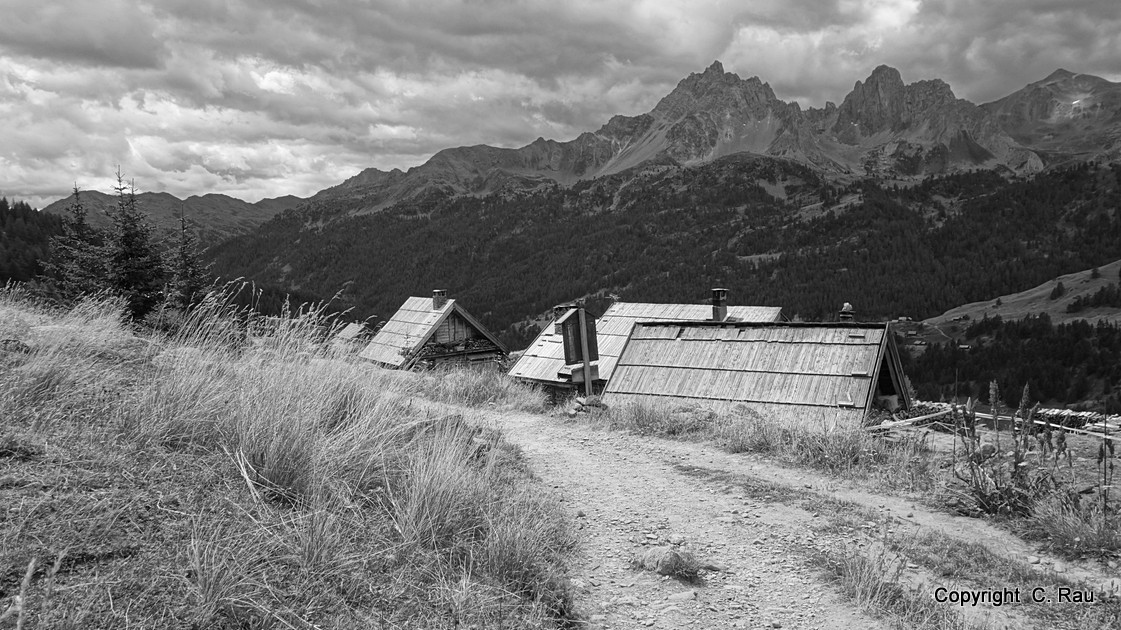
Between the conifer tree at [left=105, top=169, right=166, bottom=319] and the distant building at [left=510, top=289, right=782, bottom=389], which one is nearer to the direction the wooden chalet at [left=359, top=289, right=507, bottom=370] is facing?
the distant building

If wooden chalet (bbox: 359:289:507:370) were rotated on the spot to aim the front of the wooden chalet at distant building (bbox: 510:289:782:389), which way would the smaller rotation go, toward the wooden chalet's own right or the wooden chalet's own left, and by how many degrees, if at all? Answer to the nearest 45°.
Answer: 0° — it already faces it

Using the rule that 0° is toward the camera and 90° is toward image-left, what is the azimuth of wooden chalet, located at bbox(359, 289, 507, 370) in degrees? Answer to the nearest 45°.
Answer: approximately 315°

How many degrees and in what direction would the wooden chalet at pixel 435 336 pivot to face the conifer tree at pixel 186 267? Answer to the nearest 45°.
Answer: approximately 90° to its right

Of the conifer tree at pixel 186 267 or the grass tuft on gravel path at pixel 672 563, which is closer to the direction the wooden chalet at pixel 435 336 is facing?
the grass tuft on gravel path

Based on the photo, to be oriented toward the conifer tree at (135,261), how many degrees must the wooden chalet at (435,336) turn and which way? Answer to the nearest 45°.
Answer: approximately 90° to its right

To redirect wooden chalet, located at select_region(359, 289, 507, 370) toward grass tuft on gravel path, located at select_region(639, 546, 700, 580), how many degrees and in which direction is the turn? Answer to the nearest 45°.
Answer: approximately 45° to its right

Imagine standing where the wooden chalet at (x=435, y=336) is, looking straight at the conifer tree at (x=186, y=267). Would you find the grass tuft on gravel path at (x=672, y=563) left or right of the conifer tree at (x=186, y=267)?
left
